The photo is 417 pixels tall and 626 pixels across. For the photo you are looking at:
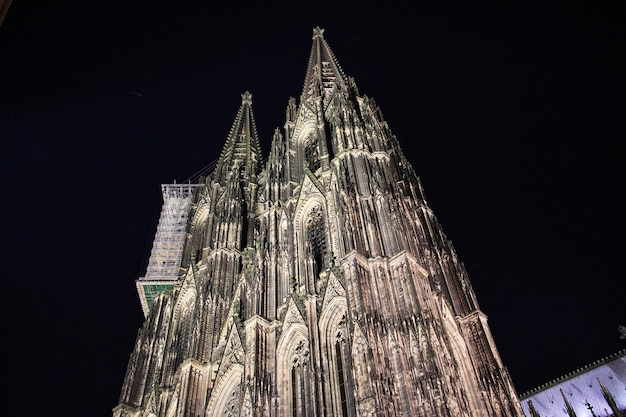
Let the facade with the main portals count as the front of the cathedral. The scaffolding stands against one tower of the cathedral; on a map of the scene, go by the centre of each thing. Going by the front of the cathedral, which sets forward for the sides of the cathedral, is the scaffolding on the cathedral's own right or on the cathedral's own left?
on the cathedral's own right

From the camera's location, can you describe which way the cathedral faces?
facing the viewer and to the left of the viewer
